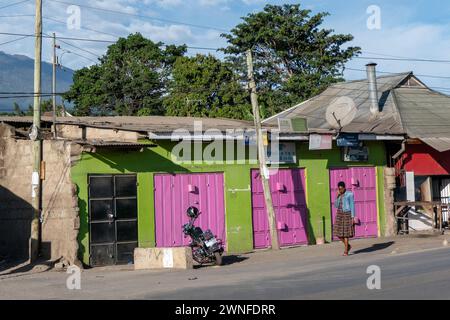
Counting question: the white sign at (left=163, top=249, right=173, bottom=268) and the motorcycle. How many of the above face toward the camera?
1

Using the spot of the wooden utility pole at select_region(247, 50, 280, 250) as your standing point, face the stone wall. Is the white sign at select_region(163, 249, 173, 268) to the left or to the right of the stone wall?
left

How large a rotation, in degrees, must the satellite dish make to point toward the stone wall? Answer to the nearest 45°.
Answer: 0° — it already faces it

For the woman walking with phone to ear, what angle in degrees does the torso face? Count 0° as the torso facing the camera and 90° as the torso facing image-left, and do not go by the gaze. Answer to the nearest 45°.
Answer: approximately 45°

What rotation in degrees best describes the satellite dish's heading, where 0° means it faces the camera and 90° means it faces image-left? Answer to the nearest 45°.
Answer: approximately 45°

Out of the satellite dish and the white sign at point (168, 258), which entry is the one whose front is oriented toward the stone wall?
the satellite dish

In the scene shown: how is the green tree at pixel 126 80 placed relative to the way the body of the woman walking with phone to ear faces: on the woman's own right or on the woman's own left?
on the woman's own right
